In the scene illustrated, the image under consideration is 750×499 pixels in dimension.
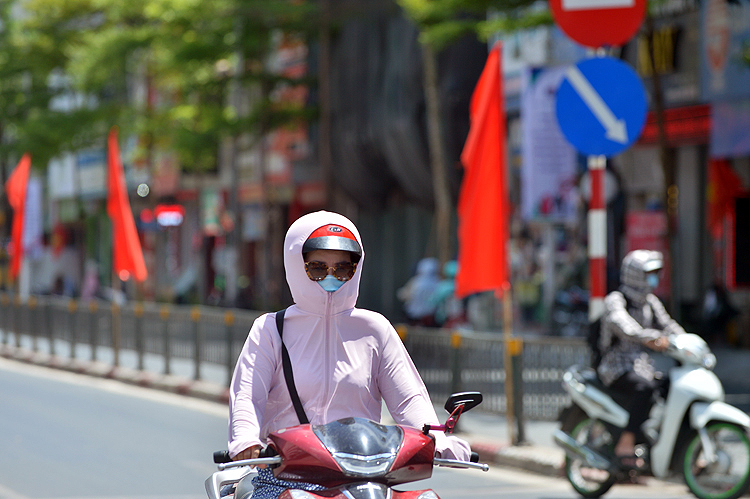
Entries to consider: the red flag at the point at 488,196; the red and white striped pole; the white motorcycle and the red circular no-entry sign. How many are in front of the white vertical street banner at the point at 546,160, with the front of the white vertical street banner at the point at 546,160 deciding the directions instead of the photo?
4

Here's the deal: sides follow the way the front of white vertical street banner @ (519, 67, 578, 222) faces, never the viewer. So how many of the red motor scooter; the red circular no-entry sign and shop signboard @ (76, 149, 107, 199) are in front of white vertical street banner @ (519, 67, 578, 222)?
2

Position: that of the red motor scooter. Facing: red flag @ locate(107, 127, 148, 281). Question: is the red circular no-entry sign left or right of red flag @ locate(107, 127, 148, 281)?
right

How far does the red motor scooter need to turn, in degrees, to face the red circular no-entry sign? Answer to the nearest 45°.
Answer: approximately 180°

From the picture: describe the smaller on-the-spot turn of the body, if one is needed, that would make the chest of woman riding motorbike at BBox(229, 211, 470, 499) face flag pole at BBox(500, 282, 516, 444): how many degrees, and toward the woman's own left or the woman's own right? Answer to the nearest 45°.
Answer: approximately 180°

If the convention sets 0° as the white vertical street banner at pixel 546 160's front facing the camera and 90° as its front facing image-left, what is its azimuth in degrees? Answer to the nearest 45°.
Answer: approximately 0°
